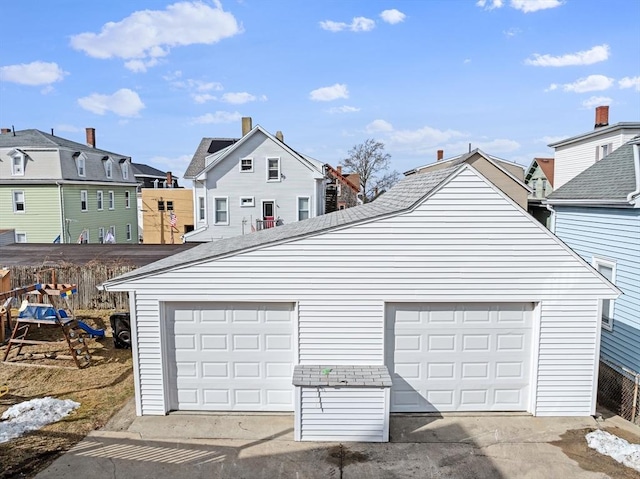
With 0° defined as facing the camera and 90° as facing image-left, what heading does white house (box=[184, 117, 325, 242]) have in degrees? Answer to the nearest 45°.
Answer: approximately 0°

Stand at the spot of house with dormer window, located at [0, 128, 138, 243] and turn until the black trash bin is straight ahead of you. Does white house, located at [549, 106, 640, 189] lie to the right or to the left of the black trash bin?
left

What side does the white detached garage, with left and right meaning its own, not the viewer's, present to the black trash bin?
right

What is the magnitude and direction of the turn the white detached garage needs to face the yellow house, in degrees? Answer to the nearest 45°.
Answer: approximately 135° to its right

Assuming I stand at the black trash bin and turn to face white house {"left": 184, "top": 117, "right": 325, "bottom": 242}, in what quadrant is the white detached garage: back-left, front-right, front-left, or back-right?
back-right

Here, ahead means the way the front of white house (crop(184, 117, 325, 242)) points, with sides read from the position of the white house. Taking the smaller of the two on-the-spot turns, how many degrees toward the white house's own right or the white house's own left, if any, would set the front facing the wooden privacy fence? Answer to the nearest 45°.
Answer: approximately 45° to the white house's own right

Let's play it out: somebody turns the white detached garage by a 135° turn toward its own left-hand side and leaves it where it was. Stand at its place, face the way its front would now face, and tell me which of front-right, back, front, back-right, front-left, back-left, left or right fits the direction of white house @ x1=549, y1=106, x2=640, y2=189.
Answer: front

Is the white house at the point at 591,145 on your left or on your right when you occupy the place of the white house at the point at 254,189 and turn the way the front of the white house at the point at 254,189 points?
on your left

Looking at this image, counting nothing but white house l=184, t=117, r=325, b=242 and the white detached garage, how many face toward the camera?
2

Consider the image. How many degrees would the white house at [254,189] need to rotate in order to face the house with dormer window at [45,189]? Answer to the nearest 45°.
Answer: approximately 90° to its right

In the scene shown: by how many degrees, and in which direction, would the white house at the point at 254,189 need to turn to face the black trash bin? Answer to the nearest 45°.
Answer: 0° — it already faces it

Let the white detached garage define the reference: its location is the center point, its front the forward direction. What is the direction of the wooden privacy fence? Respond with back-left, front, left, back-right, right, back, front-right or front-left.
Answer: back-right
